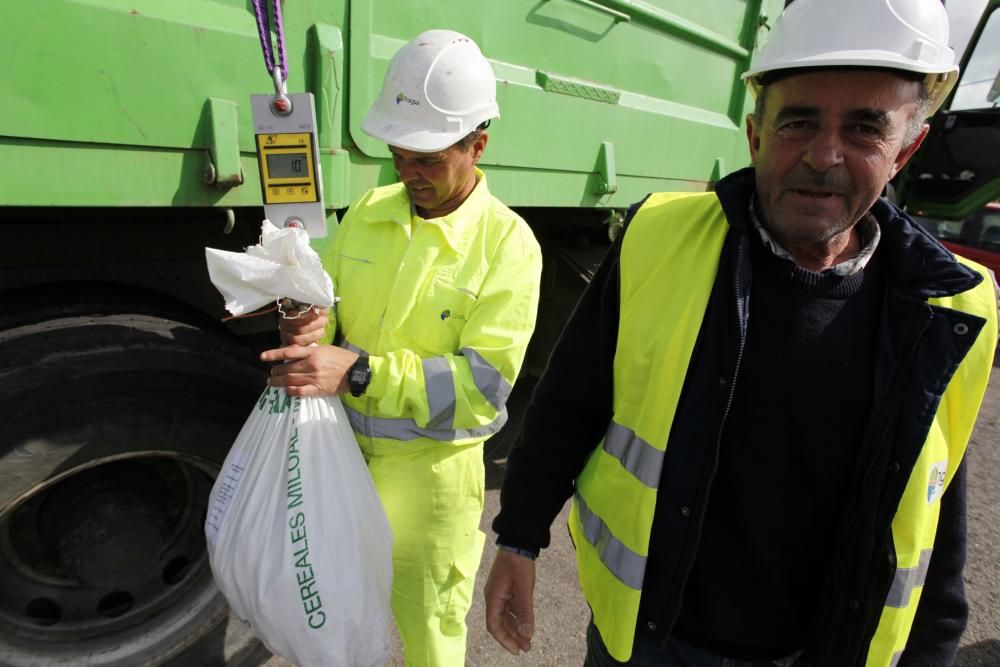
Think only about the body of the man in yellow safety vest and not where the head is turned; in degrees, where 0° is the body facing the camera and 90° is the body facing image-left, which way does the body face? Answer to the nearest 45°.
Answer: approximately 0°

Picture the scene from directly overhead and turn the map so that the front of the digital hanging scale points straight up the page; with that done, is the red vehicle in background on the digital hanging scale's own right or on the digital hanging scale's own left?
on the digital hanging scale's own left

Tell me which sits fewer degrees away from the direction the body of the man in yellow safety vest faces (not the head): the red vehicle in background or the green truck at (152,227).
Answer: the green truck

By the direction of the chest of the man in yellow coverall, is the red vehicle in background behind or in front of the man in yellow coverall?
behind

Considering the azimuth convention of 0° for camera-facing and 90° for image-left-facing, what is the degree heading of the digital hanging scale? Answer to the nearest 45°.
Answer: approximately 0°

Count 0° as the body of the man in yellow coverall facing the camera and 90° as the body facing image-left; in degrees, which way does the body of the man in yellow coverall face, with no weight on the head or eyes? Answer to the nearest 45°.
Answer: approximately 45°

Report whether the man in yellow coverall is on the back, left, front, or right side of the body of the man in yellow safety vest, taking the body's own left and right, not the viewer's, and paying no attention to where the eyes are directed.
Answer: right

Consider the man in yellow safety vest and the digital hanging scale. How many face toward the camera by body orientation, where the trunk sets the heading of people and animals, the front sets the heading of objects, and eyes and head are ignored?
2

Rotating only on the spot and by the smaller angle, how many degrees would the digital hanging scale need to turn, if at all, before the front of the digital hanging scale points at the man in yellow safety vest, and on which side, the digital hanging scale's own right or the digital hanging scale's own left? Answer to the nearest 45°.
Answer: approximately 45° to the digital hanging scale's own left

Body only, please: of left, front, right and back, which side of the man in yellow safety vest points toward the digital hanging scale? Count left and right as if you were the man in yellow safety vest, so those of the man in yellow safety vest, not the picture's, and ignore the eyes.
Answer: right
